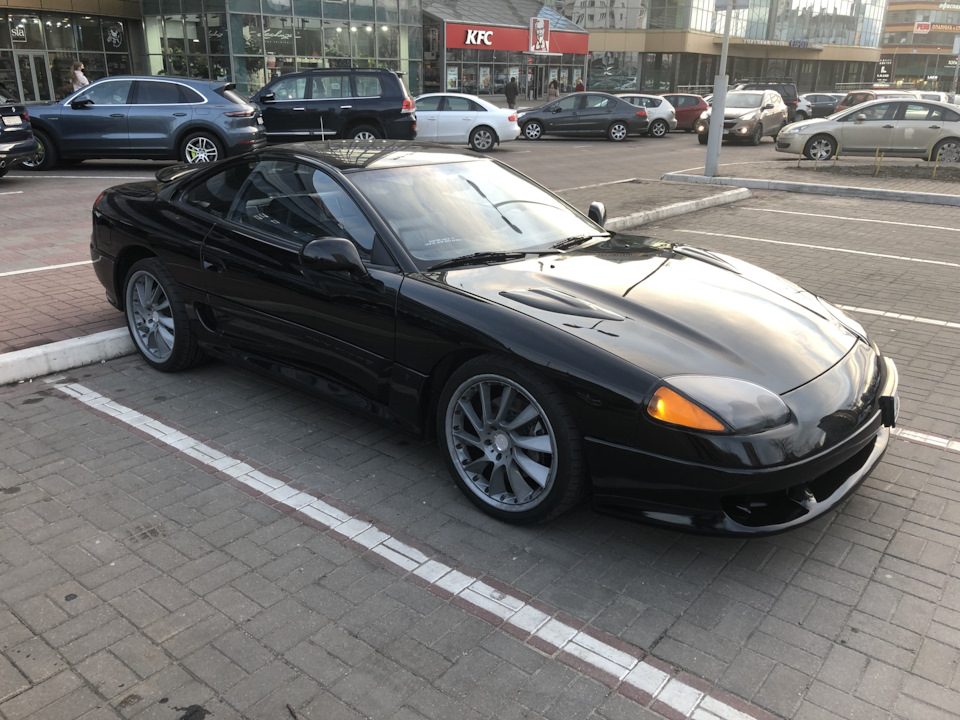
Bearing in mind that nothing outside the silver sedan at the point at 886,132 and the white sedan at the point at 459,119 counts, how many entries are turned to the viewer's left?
2

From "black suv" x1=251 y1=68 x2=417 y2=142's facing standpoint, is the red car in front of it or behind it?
behind

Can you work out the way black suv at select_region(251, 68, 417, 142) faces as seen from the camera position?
facing to the left of the viewer

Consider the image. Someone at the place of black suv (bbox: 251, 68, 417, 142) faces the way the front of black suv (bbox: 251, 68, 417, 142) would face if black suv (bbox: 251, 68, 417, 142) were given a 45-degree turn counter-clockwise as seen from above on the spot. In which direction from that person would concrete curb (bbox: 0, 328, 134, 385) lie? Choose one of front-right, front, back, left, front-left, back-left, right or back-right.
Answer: front-left

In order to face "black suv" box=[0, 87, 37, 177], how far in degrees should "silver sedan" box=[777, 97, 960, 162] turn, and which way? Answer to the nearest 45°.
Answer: approximately 45° to its left

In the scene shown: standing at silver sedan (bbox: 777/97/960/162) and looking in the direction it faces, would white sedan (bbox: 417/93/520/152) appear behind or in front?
in front

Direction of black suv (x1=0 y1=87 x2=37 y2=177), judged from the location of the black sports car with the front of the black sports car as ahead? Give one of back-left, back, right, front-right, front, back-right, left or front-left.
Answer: back

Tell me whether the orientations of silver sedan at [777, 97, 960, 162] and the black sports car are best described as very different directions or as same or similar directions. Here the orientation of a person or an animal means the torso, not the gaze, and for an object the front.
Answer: very different directions

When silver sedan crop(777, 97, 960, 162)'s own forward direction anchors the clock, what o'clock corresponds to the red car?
The red car is roughly at 2 o'clock from the silver sedan.

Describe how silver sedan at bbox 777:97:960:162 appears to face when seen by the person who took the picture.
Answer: facing to the left of the viewer

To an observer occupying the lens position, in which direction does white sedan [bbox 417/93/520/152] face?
facing to the left of the viewer

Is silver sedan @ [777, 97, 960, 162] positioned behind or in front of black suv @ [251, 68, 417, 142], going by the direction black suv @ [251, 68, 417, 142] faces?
behind
